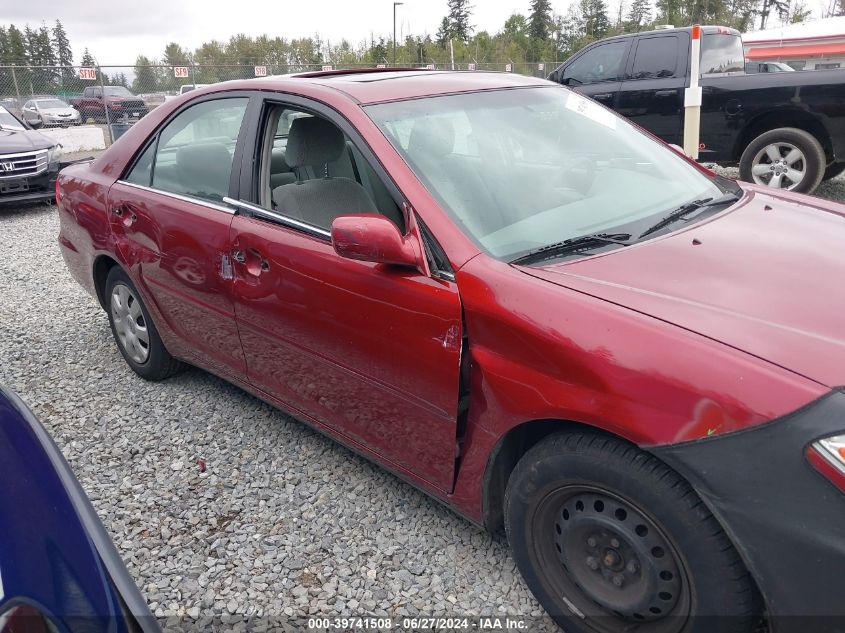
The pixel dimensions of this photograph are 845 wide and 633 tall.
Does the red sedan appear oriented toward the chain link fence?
no

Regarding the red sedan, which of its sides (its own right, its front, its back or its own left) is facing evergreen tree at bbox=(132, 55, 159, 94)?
back

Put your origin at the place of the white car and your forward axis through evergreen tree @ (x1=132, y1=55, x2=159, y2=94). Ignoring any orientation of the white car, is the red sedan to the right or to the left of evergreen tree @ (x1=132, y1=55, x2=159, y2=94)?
right

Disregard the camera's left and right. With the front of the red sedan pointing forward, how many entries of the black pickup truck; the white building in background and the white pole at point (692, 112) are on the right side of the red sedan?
0

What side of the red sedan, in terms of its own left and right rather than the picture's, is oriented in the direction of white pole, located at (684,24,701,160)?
left

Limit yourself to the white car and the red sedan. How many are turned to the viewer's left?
0

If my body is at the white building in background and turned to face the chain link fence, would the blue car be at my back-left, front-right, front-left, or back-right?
front-left

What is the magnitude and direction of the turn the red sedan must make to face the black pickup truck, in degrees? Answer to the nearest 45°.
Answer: approximately 90° to its left

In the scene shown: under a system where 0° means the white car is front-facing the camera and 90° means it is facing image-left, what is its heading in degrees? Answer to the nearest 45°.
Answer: approximately 315°

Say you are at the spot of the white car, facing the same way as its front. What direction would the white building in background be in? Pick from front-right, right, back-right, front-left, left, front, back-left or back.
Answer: front-left

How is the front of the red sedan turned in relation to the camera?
facing the viewer and to the right of the viewer
